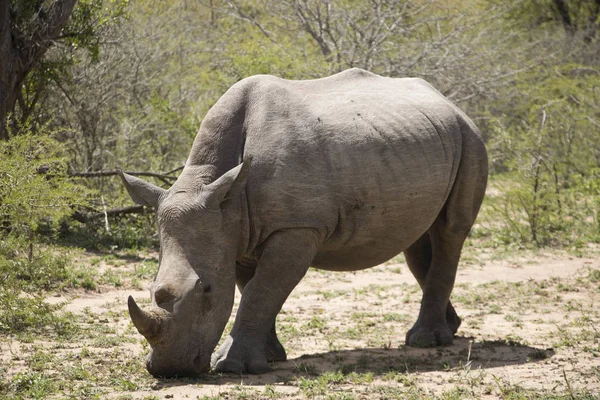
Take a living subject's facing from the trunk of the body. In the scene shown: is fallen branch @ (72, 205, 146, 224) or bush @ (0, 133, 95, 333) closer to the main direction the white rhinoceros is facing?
the bush

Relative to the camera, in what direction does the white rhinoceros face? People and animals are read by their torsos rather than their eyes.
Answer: facing the viewer and to the left of the viewer

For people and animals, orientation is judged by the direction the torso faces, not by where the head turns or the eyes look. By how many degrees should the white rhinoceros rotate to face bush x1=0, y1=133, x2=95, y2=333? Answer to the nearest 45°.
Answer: approximately 90° to its right

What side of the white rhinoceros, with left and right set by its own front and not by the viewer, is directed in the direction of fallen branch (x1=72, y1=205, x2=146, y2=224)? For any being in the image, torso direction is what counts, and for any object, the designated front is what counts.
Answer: right
